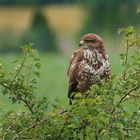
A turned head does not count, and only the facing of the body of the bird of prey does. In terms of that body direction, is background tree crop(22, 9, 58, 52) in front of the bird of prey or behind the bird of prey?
behind

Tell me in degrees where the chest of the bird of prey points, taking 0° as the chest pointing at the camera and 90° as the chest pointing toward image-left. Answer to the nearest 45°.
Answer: approximately 315°
